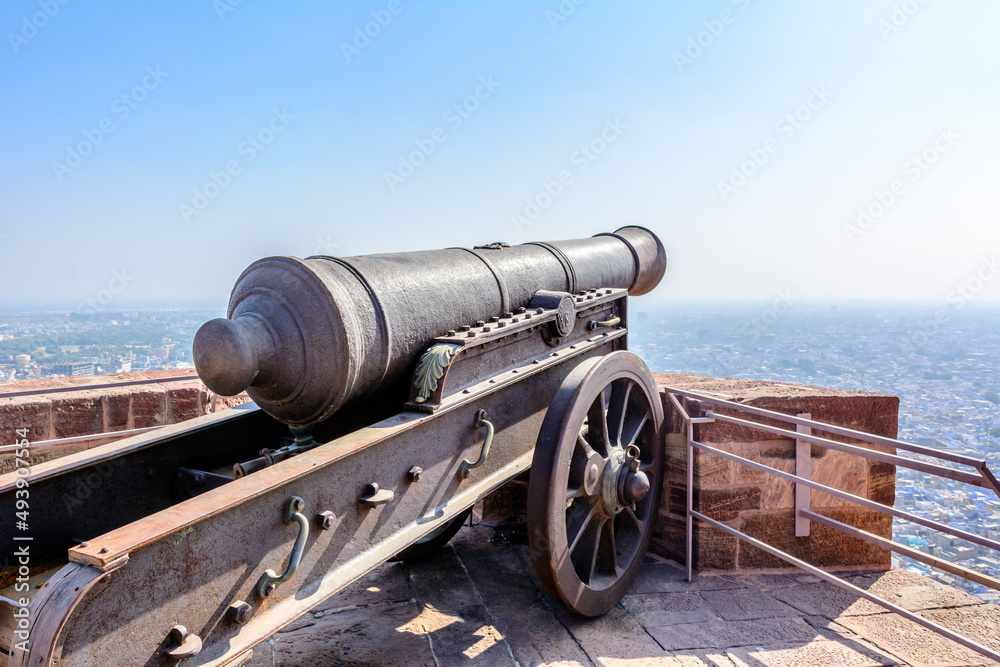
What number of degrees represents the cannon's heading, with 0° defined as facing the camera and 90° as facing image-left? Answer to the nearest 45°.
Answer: approximately 225°

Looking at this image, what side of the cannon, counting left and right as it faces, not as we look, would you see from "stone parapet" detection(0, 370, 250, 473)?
left

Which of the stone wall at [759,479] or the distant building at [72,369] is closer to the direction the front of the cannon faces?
the stone wall

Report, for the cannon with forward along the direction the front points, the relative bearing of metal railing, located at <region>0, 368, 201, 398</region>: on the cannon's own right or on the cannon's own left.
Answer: on the cannon's own left

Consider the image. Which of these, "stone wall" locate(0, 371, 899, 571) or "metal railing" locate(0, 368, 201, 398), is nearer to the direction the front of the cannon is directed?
the stone wall

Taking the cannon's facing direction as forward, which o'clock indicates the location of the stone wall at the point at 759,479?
The stone wall is roughly at 1 o'clock from the cannon.

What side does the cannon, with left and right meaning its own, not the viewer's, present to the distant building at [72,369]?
left
